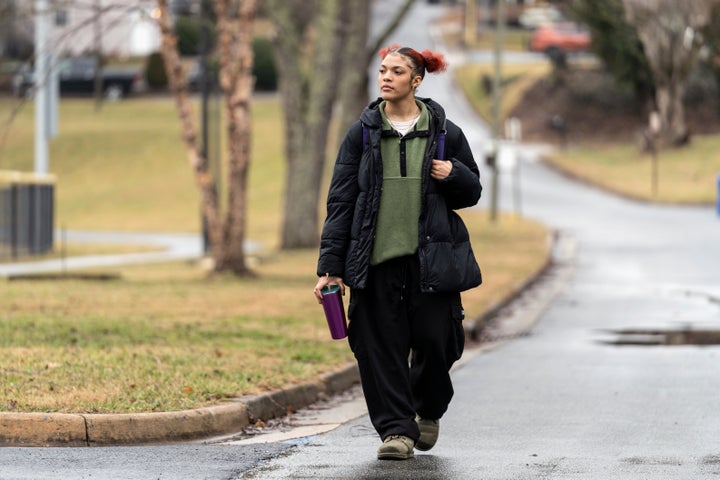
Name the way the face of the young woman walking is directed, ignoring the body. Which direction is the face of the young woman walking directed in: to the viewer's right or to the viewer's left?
to the viewer's left

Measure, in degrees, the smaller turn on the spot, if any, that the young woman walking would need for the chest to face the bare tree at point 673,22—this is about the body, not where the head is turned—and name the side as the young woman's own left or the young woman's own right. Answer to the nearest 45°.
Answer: approximately 180°

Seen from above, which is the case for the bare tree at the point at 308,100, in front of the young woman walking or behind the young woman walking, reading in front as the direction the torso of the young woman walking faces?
behind

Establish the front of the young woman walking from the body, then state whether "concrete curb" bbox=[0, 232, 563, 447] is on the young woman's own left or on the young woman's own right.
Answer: on the young woman's own right

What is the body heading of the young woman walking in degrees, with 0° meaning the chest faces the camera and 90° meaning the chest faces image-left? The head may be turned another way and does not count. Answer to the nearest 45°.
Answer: approximately 0°
